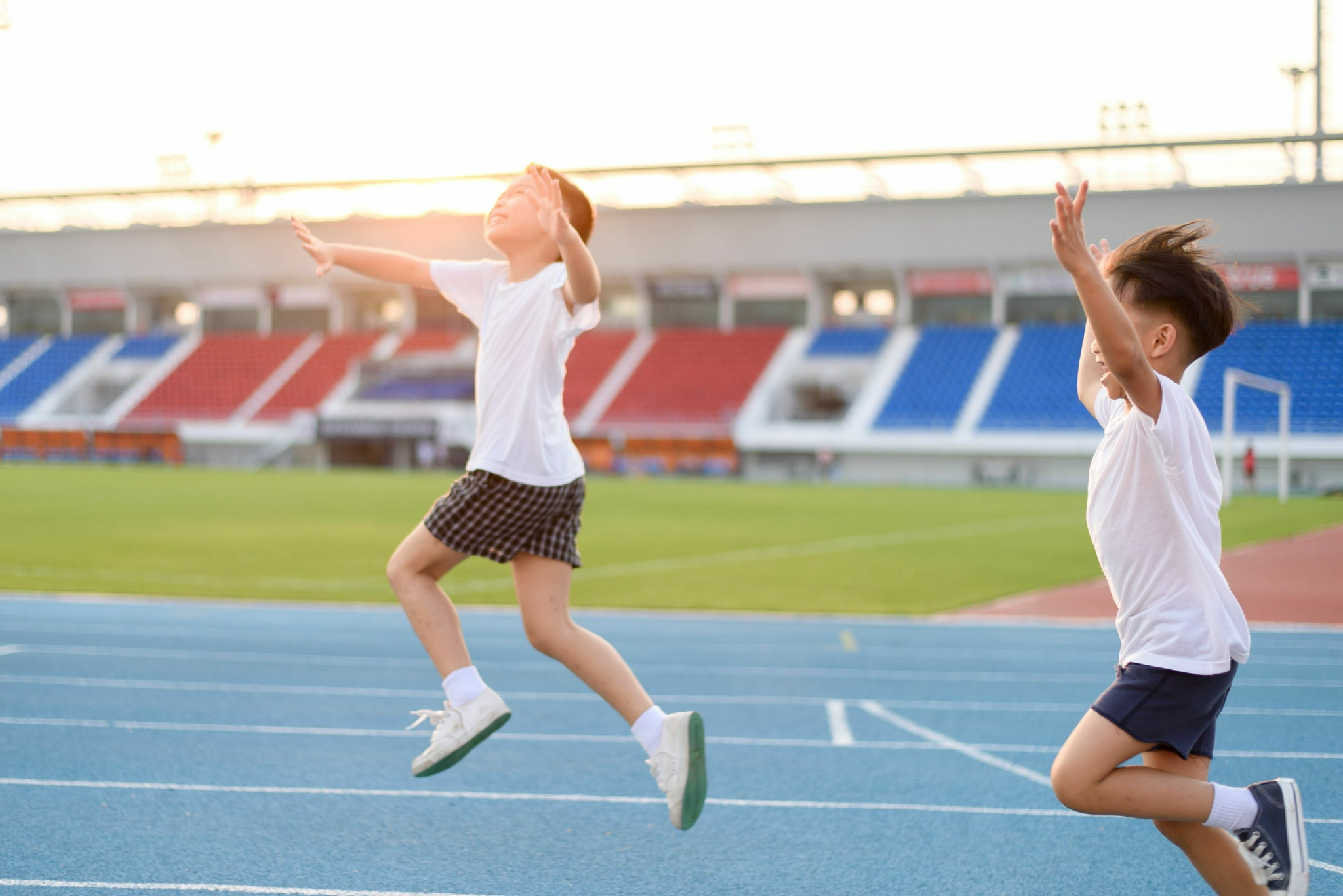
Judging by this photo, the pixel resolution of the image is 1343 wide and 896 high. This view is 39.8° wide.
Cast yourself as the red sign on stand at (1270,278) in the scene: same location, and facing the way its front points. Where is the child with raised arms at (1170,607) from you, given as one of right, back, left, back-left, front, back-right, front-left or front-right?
front

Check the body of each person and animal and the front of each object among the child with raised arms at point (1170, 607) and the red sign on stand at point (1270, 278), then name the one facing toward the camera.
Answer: the red sign on stand

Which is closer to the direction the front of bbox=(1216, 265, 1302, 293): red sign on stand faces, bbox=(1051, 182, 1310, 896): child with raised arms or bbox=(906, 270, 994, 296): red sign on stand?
the child with raised arms

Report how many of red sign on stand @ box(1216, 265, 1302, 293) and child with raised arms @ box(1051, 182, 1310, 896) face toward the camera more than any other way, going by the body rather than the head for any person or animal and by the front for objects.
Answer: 1

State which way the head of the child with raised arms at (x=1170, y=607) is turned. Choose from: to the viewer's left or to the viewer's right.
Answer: to the viewer's left

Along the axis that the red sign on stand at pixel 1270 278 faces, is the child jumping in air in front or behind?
in front

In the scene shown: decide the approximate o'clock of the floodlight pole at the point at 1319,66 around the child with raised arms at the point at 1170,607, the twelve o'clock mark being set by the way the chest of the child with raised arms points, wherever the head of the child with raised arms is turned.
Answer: The floodlight pole is roughly at 3 o'clock from the child with raised arms.

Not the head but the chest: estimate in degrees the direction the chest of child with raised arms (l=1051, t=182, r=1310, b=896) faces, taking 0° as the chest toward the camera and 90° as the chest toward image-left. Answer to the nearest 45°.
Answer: approximately 90°

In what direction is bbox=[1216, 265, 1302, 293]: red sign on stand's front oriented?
toward the camera

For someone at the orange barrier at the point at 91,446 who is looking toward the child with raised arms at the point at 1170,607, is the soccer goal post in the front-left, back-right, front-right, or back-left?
front-left

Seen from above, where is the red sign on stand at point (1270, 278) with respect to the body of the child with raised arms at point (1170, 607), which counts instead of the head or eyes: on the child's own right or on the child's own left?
on the child's own right
